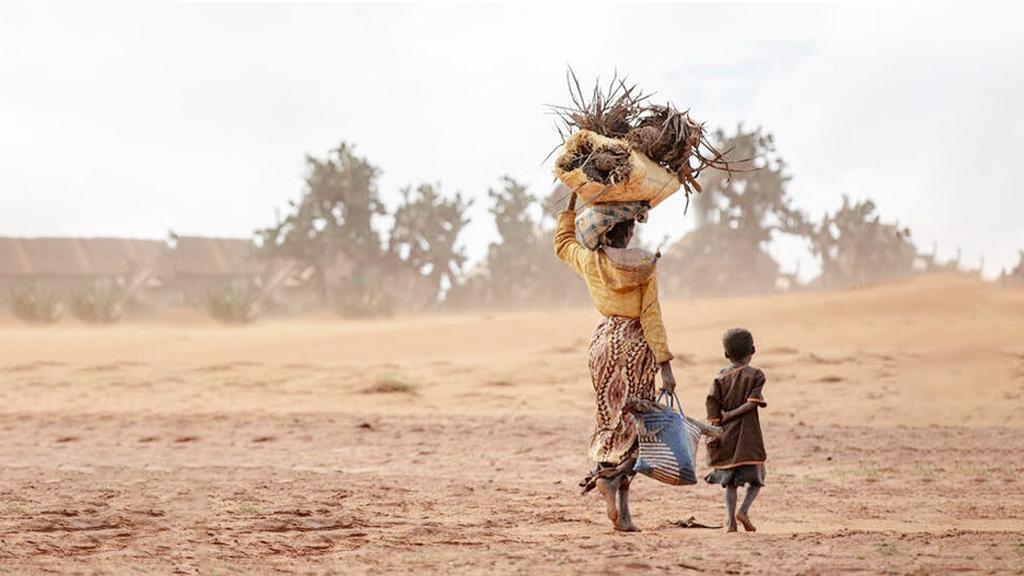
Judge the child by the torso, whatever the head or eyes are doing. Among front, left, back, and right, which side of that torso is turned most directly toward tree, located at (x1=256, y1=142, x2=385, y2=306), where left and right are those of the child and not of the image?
front

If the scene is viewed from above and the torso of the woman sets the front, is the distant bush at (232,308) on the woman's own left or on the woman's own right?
on the woman's own left

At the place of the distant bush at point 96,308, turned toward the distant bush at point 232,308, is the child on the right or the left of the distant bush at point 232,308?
right

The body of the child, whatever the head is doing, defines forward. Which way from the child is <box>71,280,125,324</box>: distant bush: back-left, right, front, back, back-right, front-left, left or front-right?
front-left

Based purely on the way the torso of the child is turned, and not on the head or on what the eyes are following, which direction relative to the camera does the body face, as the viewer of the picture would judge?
away from the camera

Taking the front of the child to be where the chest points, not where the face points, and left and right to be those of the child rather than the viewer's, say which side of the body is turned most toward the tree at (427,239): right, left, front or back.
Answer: front

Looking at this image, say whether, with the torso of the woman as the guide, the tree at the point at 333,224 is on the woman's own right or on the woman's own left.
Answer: on the woman's own left

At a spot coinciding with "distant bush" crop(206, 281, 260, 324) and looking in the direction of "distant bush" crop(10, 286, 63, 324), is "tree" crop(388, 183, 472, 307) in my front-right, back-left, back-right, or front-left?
back-right

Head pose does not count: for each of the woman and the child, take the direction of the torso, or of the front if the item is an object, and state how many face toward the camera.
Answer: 0

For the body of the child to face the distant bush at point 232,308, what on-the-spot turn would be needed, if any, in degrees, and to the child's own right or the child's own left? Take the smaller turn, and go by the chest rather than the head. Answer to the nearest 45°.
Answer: approximately 45° to the child's own left

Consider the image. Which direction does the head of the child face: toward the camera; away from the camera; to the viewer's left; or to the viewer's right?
away from the camera

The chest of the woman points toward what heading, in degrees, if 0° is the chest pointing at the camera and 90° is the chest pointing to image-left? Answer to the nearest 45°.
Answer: approximately 225°
